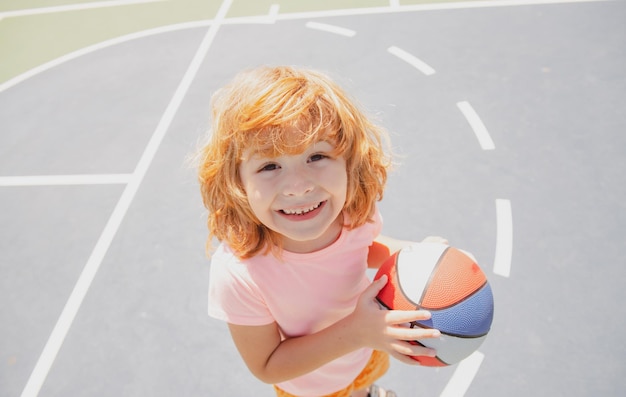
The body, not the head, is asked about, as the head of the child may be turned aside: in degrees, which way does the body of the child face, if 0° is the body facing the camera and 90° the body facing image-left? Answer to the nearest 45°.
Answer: approximately 315°

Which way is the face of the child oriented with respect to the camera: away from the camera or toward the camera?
toward the camera
